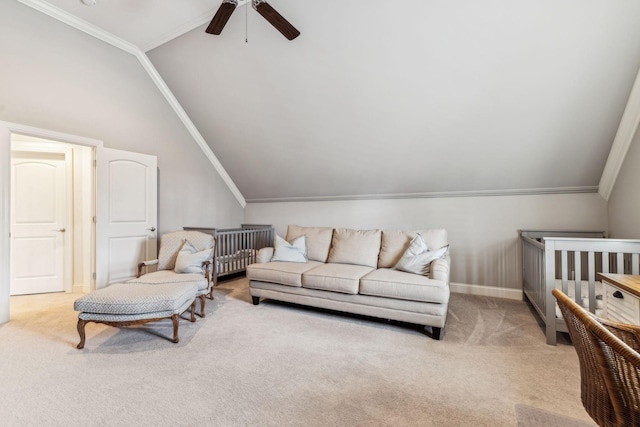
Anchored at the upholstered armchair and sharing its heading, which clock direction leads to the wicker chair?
The wicker chair is roughly at 10 o'clock from the upholstered armchair.

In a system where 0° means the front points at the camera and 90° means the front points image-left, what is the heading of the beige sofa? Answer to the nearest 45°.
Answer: approximately 45°

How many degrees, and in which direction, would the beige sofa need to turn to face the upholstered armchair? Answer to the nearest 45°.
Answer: approximately 45° to its right

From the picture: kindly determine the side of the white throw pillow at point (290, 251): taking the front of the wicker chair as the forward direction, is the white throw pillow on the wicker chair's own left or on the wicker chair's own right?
on the wicker chair's own left

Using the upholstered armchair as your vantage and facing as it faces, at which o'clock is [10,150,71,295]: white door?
The white door is roughly at 3 o'clock from the upholstered armchair.
